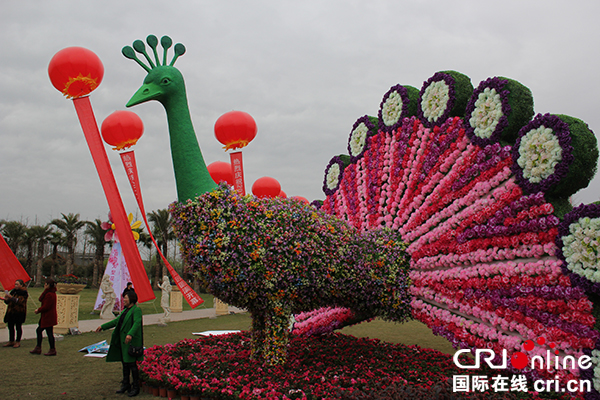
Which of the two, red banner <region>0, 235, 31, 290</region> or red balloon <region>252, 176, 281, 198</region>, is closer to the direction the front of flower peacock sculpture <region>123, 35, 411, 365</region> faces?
the red banner

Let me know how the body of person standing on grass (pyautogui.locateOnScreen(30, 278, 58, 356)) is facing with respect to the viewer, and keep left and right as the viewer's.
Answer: facing to the left of the viewer

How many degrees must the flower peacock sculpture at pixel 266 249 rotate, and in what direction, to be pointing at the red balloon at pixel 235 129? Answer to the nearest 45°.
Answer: approximately 135° to its right

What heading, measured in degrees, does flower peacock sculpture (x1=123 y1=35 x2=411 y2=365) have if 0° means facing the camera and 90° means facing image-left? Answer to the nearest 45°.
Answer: approximately 45°
